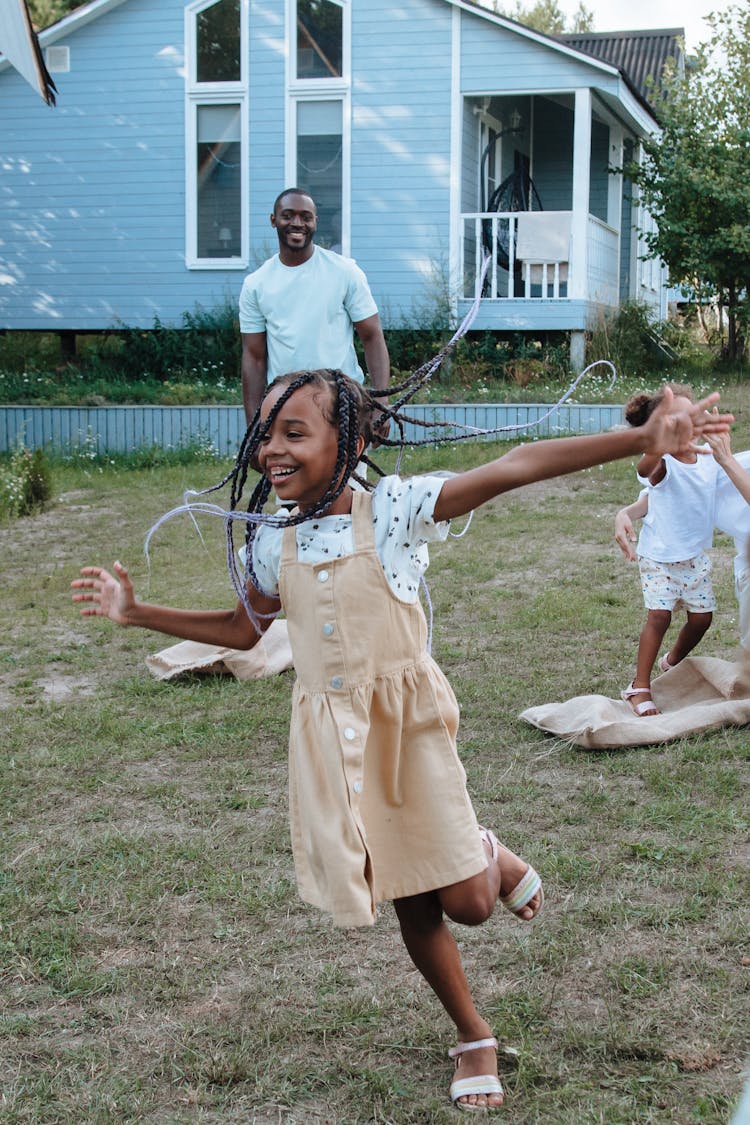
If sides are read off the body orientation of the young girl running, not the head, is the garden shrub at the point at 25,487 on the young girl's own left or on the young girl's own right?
on the young girl's own right

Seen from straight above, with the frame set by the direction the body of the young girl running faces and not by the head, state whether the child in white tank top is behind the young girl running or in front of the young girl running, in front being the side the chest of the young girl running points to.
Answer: behind

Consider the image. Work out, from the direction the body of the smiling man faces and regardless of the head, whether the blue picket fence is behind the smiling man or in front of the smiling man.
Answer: behind

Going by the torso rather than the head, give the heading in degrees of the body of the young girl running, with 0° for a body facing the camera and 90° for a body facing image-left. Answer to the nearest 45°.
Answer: approximately 45°

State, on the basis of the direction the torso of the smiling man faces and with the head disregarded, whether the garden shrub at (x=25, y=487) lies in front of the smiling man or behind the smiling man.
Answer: behind

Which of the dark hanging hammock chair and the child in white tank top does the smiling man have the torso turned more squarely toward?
the child in white tank top

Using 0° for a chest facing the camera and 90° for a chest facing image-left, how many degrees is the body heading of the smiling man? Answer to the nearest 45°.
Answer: approximately 0°

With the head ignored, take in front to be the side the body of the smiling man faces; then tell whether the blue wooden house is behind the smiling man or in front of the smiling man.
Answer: behind

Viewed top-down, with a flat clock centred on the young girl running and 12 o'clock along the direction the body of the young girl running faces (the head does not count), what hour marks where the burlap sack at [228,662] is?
The burlap sack is roughly at 4 o'clock from the young girl running.
